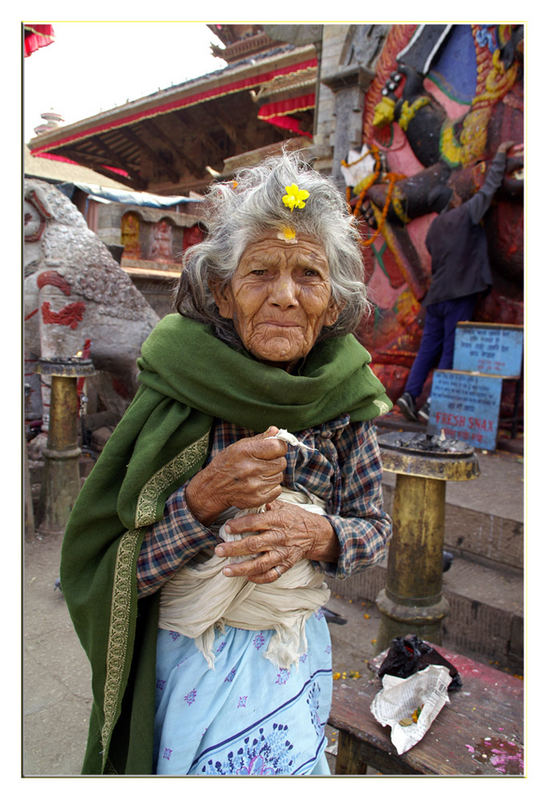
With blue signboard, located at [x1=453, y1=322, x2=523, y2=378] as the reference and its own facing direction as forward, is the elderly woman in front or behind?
in front

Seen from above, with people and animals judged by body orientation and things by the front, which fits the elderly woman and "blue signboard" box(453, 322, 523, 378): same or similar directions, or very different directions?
same or similar directions

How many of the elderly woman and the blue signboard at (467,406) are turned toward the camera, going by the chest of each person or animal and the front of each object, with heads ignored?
2

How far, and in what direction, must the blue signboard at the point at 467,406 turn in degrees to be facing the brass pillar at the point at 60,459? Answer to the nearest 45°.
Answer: approximately 45° to its right

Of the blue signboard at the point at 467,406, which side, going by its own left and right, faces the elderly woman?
front

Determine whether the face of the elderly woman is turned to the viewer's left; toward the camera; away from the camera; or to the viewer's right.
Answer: toward the camera

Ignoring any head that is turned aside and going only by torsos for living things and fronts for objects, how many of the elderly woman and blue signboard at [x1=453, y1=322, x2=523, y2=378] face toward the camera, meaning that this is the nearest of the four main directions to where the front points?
2

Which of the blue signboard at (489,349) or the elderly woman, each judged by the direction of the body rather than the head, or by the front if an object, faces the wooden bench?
the blue signboard

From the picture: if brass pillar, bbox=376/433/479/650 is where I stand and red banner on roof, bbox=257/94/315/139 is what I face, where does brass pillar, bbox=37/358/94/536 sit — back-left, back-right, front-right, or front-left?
front-left

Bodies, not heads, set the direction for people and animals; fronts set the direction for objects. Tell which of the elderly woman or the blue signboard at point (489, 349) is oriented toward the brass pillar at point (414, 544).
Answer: the blue signboard

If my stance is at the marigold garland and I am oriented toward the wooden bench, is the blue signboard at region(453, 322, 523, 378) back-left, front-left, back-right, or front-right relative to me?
front-left

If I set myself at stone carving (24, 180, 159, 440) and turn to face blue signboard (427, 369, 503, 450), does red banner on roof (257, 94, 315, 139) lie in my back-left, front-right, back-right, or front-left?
front-left

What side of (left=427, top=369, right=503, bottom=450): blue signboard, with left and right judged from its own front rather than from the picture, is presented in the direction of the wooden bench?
front

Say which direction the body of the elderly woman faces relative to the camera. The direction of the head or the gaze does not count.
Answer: toward the camera

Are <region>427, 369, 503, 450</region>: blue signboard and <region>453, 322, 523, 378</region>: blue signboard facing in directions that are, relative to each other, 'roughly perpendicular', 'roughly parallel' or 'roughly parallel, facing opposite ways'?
roughly parallel

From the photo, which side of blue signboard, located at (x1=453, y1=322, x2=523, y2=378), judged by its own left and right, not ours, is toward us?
front

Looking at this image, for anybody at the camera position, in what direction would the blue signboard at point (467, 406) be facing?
facing the viewer
